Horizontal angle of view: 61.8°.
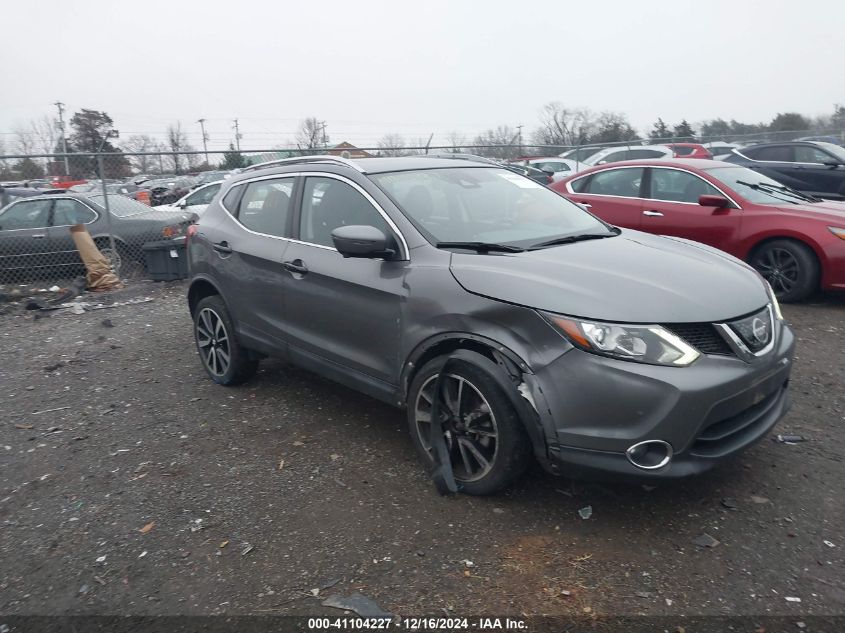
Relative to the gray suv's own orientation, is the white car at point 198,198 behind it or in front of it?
behind

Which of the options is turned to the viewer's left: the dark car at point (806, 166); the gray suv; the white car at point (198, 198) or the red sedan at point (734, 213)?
the white car

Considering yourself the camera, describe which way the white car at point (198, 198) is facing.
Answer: facing to the left of the viewer

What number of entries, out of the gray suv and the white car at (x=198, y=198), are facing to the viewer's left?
1

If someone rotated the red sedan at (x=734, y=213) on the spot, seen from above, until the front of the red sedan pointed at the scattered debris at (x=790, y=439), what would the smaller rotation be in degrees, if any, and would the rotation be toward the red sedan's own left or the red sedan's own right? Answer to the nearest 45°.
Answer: approximately 45° to the red sedan's own right

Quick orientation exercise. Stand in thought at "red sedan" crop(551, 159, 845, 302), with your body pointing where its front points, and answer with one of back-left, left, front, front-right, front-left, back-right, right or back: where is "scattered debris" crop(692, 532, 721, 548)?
front-right

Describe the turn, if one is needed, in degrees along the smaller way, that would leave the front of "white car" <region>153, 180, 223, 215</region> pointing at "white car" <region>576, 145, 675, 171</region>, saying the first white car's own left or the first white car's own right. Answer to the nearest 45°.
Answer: approximately 180°

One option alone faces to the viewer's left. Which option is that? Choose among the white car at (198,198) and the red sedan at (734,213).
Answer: the white car

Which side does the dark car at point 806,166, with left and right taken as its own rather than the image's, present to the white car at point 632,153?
back

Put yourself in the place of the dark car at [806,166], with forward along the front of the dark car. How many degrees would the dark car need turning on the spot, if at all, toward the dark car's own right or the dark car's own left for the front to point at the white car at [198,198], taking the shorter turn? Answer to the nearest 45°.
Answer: approximately 135° to the dark car's own right

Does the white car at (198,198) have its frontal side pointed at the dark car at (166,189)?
yes

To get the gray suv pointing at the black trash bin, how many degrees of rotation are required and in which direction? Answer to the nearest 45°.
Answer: approximately 180°
